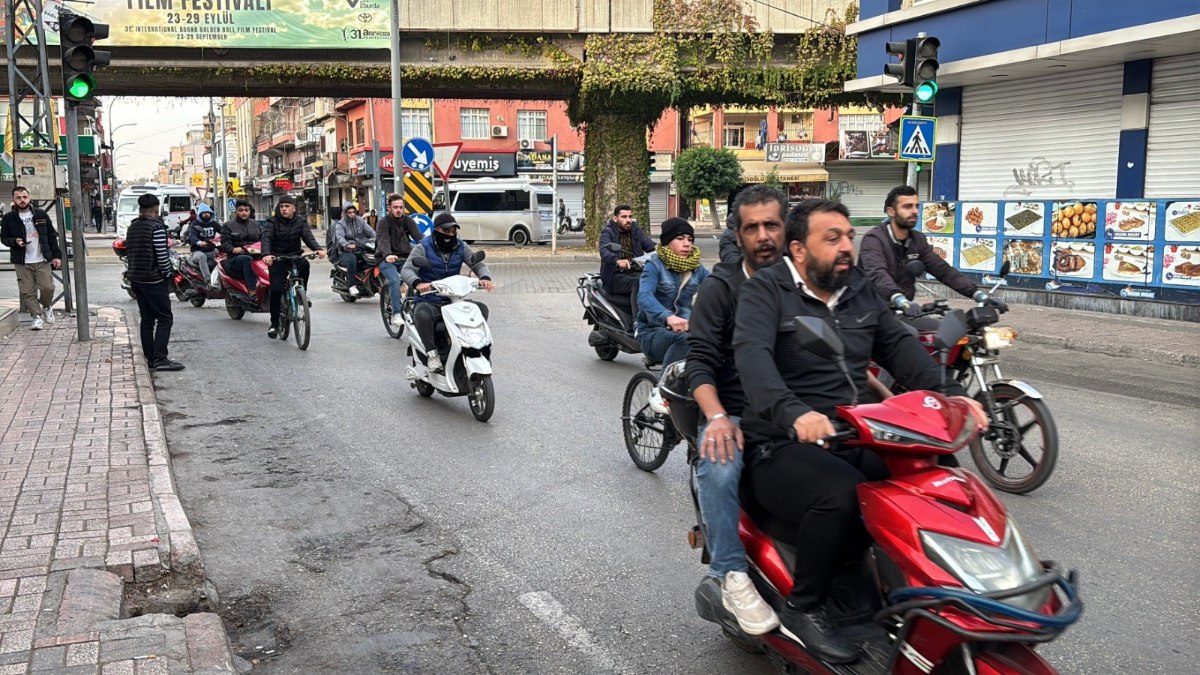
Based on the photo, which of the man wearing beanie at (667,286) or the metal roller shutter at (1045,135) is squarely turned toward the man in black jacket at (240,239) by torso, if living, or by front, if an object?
the metal roller shutter

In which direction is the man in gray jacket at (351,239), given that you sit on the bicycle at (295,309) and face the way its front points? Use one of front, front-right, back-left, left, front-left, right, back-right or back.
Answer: back

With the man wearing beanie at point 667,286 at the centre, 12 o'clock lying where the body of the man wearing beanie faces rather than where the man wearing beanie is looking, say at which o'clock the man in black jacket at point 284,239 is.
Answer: The man in black jacket is roughly at 6 o'clock from the man wearing beanie.

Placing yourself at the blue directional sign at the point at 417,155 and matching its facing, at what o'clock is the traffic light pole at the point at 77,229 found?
The traffic light pole is roughly at 1 o'clock from the blue directional sign.

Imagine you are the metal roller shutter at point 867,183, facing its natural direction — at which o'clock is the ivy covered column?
The ivy covered column is roughly at 1 o'clock from the metal roller shutter.

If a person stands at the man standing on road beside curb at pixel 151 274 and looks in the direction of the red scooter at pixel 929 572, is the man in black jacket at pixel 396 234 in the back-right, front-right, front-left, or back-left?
back-left

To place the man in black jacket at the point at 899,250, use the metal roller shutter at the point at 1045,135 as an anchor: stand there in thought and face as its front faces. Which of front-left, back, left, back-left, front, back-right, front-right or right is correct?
front-left

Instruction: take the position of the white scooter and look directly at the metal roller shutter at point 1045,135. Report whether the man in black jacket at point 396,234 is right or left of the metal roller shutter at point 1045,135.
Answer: left
